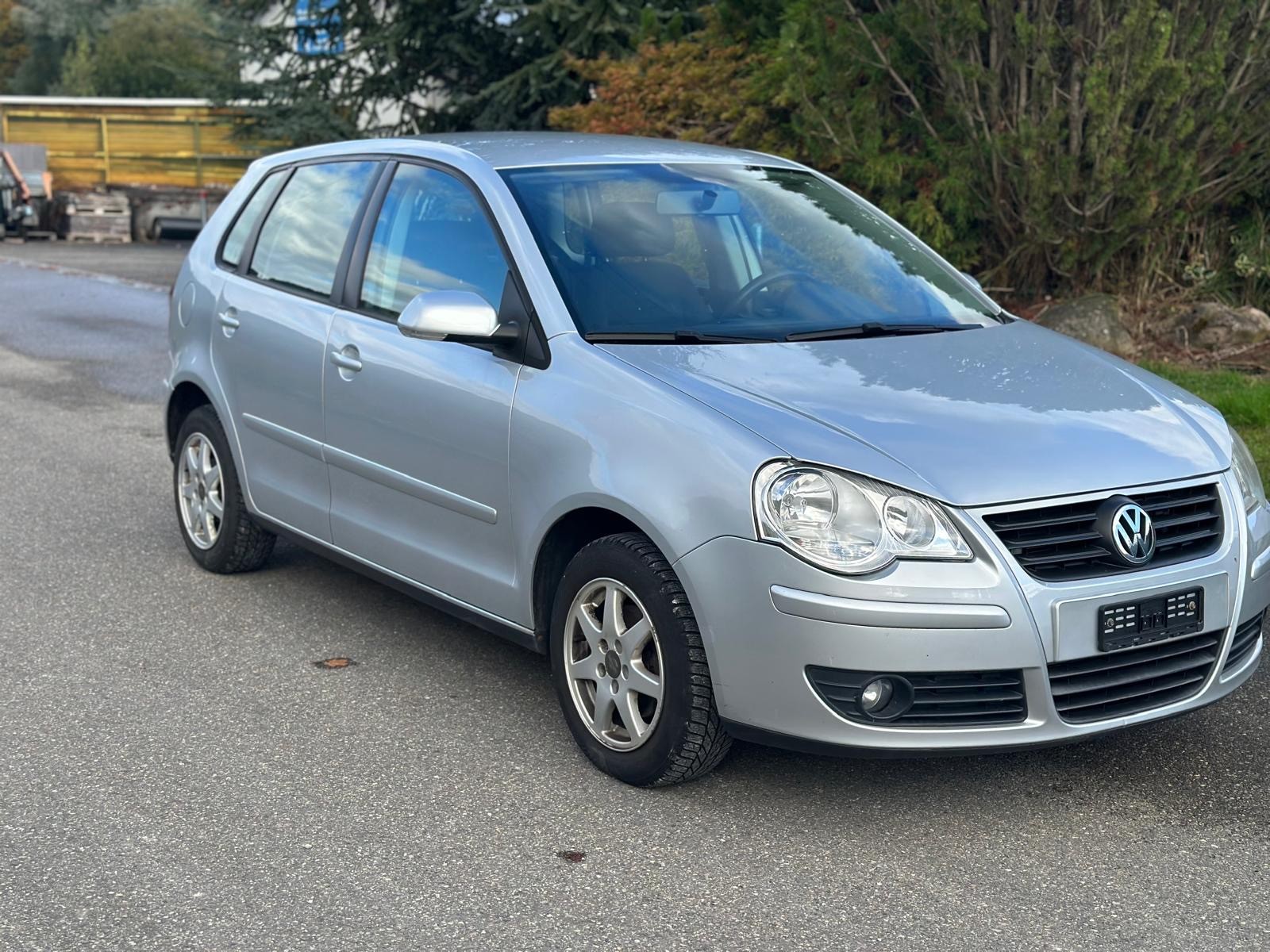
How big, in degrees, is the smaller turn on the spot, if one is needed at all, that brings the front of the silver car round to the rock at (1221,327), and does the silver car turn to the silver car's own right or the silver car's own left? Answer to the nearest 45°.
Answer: approximately 90° to the silver car's own left

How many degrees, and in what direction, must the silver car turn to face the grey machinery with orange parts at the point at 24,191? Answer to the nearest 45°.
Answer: approximately 180°

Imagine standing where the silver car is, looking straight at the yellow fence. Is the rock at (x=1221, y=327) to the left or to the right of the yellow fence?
right

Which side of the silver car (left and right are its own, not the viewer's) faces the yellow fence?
back

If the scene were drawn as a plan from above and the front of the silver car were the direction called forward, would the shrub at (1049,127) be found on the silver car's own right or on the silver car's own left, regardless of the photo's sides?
on the silver car's own left

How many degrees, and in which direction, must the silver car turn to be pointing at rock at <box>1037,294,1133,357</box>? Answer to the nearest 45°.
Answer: approximately 135° to its left

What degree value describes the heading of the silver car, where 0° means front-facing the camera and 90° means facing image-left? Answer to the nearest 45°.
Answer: approximately 315°
